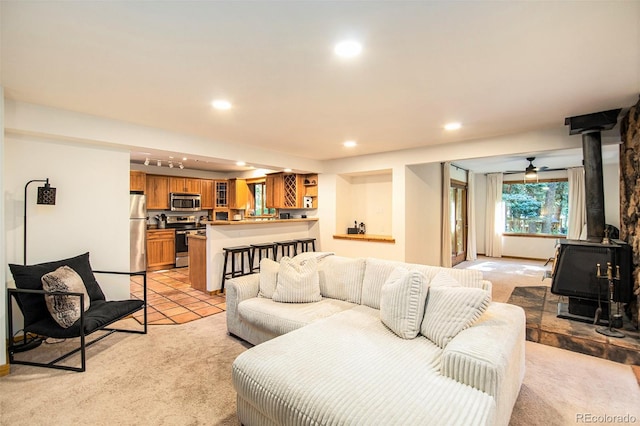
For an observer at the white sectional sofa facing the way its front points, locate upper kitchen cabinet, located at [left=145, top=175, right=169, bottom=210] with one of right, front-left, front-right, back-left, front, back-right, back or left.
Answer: right

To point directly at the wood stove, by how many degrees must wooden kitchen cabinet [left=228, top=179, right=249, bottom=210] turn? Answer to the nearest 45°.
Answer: approximately 90° to its left

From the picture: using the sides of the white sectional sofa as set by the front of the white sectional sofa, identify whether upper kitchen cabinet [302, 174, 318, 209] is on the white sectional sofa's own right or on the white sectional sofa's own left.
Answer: on the white sectional sofa's own right

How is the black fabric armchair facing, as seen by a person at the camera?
facing the viewer and to the right of the viewer

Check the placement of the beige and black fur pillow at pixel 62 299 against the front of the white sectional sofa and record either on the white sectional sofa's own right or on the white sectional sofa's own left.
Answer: on the white sectional sofa's own right

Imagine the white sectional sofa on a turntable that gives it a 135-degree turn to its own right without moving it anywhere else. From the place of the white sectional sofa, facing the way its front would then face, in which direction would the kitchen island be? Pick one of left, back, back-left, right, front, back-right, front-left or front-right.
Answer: front-left

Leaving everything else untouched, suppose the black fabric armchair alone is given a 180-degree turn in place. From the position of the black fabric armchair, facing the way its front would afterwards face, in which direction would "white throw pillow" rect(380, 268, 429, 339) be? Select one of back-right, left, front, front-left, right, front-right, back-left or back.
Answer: back

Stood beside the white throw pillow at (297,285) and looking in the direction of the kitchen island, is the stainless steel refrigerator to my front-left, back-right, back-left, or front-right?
front-left

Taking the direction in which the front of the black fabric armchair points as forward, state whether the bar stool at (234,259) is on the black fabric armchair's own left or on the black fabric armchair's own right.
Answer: on the black fabric armchair's own left

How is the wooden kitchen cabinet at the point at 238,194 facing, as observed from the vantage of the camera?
facing the viewer and to the left of the viewer

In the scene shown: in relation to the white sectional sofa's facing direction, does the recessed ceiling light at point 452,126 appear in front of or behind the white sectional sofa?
behind
